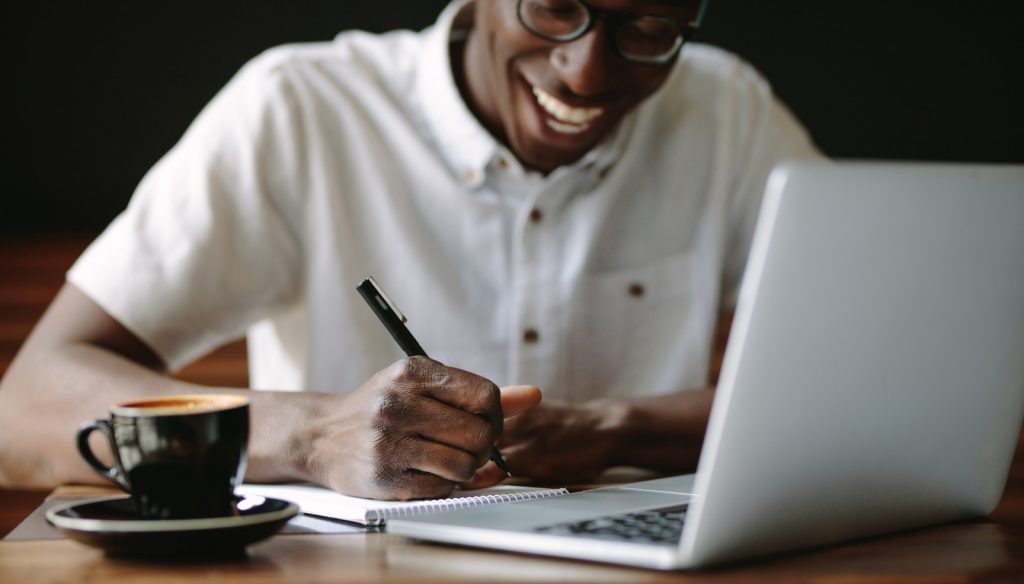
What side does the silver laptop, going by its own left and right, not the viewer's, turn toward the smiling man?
front

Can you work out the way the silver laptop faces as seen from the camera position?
facing away from the viewer and to the left of the viewer
